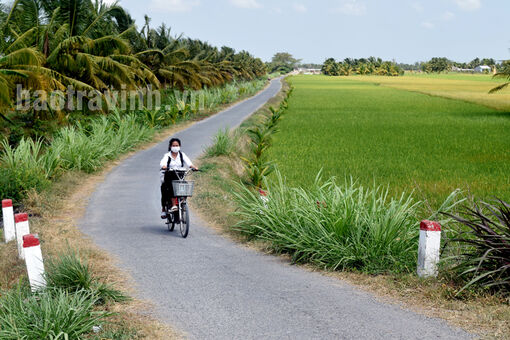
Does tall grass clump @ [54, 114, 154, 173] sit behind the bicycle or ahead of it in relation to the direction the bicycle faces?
behind

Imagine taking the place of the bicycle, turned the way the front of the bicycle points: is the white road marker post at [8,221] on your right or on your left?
on your right

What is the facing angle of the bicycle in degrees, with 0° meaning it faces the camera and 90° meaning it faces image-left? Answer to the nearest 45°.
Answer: approximately 0°

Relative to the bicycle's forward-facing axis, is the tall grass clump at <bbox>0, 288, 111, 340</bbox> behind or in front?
in front

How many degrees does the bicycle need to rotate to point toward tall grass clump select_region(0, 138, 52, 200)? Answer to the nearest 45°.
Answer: approximately 135° to its right

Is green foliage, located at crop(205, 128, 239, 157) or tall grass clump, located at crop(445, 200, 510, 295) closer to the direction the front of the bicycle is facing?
the tall grass clump

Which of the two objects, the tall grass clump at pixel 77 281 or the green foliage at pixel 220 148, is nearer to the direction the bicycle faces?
the tall grass clump

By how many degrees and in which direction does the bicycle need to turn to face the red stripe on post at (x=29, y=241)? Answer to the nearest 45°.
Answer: approximately 45° to its right

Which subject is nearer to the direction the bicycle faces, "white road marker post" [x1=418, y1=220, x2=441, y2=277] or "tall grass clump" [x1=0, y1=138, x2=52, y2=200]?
the white road marker post

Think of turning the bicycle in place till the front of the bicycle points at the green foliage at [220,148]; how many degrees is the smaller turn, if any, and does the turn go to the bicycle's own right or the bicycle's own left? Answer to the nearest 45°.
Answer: approximately 180°
